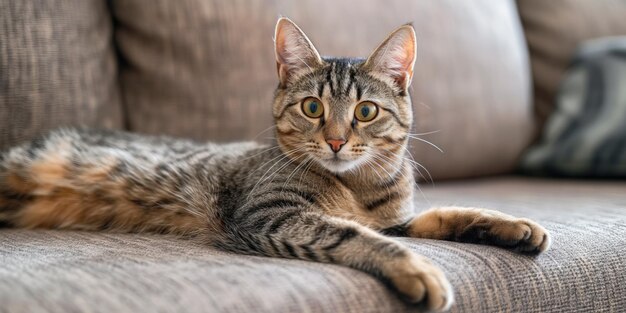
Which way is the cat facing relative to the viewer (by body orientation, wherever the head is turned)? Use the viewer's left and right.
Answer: facing the viewer and to the right of the viewer

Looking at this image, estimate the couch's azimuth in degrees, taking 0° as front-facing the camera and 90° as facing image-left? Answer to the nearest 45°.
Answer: approximately 0°

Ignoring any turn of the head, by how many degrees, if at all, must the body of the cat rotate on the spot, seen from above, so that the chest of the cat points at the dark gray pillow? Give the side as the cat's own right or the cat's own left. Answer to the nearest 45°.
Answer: approximately 90° to the cat's own left
